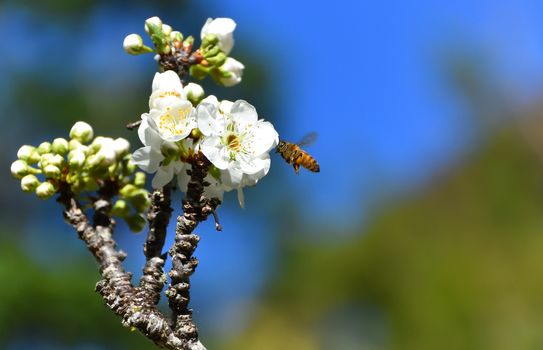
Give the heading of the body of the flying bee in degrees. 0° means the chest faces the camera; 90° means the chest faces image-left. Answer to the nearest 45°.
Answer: approximately 90°
